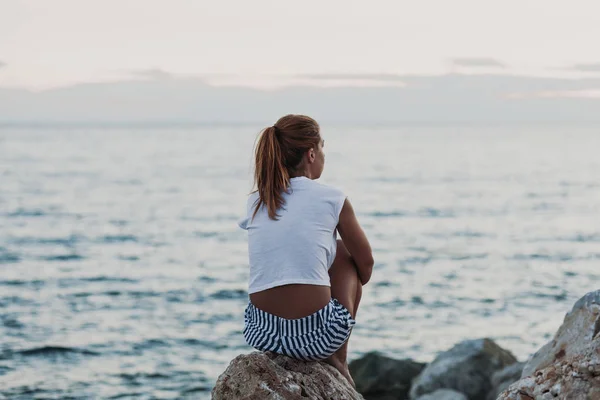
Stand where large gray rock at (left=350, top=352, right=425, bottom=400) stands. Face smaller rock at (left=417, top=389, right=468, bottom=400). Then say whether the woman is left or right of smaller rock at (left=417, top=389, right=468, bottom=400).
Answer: right

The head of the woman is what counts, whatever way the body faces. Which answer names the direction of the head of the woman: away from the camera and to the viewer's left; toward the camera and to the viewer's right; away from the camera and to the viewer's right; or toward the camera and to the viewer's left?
away from the camera and to the viewer's right

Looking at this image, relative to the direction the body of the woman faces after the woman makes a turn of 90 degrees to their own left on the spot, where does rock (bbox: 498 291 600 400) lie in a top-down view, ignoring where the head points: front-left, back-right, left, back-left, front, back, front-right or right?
back

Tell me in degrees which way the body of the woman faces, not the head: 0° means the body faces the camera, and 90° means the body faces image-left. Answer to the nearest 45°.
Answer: approximately 225°

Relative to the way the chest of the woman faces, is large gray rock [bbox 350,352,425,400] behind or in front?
in front
